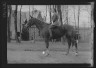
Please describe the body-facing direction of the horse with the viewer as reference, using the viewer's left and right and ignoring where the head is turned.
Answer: facing to the left of the viewer
